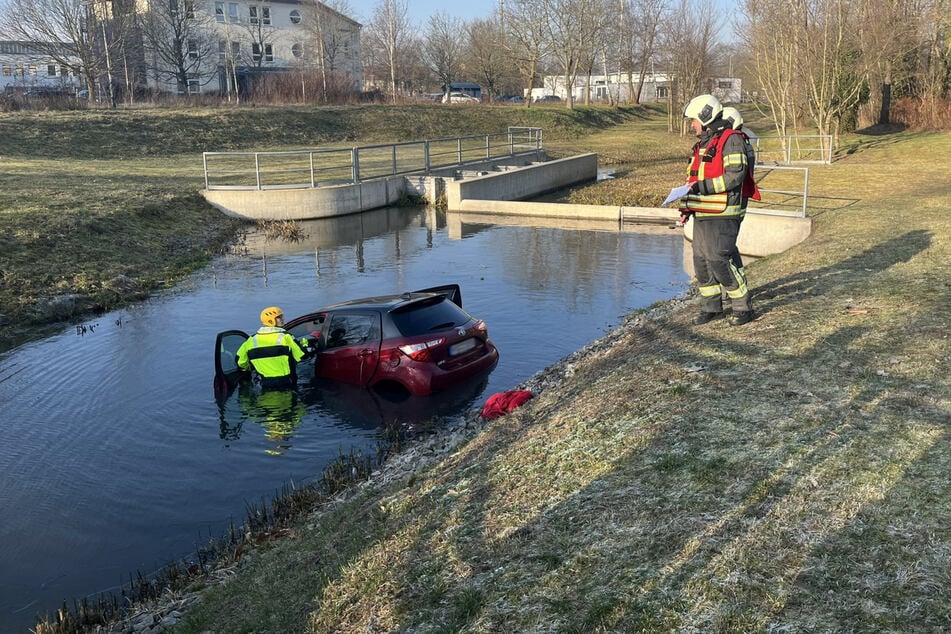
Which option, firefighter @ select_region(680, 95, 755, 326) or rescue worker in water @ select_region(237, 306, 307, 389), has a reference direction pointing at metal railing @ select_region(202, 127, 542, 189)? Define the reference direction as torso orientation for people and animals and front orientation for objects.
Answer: the rescue worker in water

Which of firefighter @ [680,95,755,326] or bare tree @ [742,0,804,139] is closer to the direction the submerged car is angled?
the bare tree

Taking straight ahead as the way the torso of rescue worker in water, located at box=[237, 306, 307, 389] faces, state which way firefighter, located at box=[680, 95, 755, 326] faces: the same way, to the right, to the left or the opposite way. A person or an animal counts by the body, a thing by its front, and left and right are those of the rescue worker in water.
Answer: to the left

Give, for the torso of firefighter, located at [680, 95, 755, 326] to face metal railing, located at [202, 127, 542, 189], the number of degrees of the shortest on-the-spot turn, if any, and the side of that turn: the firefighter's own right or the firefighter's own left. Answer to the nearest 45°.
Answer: approximately 90° to the firefighter's own right

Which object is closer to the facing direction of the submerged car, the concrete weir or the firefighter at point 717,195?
the concrete weir

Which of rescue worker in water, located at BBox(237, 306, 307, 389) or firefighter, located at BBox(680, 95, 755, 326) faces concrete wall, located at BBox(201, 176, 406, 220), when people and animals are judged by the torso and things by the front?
the rescue worker in water

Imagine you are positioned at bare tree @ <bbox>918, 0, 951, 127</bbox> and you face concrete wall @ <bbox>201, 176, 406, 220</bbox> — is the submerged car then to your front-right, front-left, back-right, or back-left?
front-left

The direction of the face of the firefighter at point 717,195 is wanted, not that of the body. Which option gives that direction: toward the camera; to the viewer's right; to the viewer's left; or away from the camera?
to the viewer's left

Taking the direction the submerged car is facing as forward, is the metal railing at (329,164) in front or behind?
in front

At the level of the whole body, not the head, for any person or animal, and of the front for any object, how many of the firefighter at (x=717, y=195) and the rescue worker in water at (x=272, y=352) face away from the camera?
1

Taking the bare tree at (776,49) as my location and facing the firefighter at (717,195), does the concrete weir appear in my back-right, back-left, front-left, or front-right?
front-right

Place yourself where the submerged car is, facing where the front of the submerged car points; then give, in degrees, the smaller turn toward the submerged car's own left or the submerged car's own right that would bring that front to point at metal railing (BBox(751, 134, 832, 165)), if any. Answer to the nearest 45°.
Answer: approximately 90° to the submerged car's own right

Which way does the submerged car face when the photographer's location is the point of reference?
facing away from the viewer and to the left of the viewer

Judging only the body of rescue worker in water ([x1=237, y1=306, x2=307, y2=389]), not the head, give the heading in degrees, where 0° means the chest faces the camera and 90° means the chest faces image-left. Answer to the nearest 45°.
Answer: approximately 180°

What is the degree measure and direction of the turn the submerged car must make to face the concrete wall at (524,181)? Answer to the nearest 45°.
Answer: approximately 45° to its right

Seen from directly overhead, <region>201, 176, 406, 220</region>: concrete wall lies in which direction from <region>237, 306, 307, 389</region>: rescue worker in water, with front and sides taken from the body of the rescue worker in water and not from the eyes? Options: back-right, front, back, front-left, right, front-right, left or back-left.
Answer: front

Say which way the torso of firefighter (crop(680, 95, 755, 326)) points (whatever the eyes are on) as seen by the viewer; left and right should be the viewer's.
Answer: facing the viewer and to the left of the viewer

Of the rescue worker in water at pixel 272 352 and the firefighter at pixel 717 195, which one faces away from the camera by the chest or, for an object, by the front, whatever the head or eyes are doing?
the rescue worker in water
